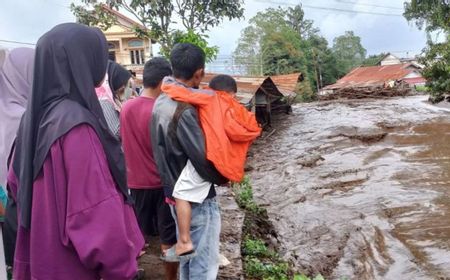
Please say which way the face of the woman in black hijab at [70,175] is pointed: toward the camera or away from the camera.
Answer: away from the camera

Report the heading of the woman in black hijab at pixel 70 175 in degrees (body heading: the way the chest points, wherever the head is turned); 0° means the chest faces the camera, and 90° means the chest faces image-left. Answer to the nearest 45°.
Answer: approximately 225°

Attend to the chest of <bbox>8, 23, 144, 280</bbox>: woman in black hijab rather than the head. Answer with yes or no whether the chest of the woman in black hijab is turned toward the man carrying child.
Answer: yes

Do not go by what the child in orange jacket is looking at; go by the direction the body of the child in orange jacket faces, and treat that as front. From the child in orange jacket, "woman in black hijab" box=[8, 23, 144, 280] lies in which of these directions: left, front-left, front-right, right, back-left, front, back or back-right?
left

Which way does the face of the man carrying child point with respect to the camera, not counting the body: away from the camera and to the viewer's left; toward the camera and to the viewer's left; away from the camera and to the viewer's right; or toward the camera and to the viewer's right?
away from the camera and to the viewer's right

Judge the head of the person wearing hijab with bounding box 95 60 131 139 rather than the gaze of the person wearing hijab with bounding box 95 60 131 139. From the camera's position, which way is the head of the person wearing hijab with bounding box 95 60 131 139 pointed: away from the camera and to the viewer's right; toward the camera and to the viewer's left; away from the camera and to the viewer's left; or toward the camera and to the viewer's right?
away from the camera and to the viewer's right

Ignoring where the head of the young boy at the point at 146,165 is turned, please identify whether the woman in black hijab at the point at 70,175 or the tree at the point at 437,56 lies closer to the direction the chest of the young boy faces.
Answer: the tree

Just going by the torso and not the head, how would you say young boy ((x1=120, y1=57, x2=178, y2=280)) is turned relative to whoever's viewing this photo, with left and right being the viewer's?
facing away from the viewer and to the right of the viewer

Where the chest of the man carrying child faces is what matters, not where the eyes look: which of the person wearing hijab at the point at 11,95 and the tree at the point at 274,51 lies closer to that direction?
the tree
